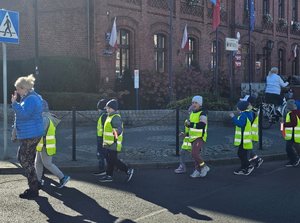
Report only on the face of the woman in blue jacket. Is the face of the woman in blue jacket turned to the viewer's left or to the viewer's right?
to the viewer's left

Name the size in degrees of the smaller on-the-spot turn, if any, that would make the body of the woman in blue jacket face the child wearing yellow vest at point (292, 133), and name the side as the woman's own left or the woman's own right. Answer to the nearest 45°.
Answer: approximately 180°

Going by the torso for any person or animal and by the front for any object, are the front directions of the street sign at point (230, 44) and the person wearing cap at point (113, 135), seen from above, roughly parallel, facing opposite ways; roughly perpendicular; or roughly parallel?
roughly perpendicular

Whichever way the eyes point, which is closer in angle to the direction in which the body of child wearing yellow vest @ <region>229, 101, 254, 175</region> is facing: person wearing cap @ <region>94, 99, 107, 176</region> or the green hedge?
the person wearing cap

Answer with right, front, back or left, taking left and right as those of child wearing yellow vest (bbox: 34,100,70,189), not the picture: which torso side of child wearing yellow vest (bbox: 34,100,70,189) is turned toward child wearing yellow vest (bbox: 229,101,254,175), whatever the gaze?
back

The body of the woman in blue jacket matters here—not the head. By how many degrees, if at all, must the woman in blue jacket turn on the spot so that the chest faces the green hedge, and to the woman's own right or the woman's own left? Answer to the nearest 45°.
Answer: approximately 135° to the woman's own right

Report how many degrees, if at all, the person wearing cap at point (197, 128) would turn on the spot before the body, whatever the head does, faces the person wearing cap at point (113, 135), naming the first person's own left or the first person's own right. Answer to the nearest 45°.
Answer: approximately 45° to the first person's own right

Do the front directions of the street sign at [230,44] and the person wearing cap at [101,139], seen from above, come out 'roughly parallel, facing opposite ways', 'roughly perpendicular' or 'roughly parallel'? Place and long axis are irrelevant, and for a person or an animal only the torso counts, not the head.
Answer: roughly perpendicular

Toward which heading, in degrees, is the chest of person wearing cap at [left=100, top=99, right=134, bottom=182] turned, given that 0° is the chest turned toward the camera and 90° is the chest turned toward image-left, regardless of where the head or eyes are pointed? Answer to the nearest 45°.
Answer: approximately 90°

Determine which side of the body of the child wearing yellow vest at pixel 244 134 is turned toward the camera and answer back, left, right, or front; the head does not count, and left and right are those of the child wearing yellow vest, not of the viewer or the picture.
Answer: left
